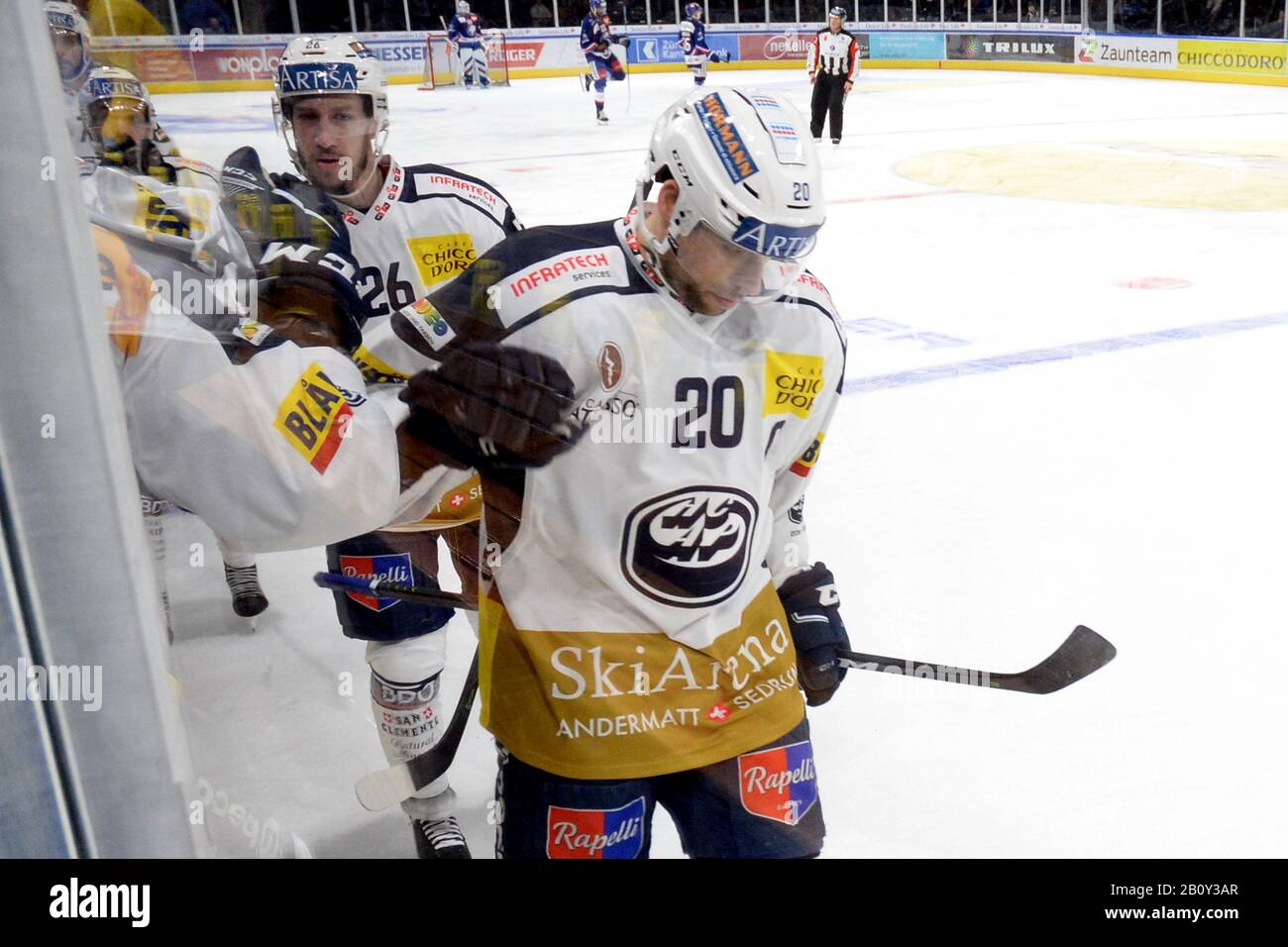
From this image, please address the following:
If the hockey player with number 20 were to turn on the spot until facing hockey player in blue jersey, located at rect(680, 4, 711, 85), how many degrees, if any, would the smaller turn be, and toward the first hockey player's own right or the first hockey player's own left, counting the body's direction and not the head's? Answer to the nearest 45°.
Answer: approximately 135° to the first hockey player's own left

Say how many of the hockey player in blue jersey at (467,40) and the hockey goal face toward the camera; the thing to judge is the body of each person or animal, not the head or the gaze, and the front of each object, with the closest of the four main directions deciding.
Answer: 2
